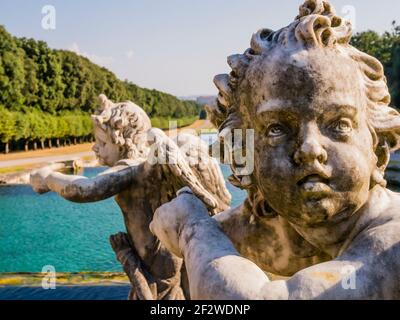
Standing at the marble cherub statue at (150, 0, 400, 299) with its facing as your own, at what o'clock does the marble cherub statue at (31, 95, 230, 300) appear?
the marble cherub statue at (31, 95, 230, 300) is roughly at 5 o'clock from the marble cherub statue at (150, 0, 400, 299).

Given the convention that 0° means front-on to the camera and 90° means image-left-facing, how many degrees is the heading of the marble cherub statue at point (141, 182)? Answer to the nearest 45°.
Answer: approximately 135°

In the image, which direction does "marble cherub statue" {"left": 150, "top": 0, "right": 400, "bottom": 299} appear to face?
toward the camera

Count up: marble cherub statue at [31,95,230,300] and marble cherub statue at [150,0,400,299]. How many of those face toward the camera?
1

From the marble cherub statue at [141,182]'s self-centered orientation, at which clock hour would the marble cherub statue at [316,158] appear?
the marble cherub statue at [316,158] is roughly at 7 o'clock from the marble cherub statue at [141,182].
